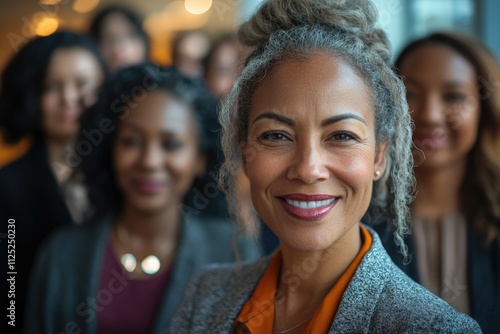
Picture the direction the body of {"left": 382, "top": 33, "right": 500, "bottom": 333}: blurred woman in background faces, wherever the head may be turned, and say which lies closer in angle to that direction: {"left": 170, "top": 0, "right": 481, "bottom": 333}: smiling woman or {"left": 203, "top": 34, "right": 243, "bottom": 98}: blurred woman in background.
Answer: the smiling woman

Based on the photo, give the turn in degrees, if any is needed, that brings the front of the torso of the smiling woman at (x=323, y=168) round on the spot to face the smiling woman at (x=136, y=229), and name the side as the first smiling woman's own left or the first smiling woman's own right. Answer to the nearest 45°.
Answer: approximately 135° to the first smiling woman's own right

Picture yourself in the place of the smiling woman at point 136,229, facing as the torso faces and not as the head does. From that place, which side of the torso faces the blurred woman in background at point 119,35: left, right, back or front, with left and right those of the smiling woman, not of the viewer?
back

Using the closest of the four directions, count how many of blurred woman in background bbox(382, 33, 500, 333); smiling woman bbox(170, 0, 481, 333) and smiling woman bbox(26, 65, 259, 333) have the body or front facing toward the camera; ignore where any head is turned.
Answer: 3

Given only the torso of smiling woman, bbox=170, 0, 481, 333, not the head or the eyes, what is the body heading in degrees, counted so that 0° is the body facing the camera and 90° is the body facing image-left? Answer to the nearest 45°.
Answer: approximately 0°
